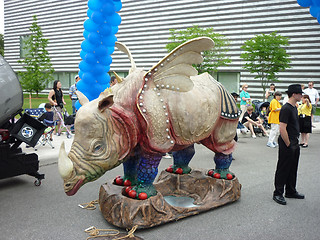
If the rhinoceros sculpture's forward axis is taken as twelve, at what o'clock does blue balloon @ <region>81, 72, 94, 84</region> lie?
The blue balloon is roughly at 4 o'clock from the rhinoceros sculpture.

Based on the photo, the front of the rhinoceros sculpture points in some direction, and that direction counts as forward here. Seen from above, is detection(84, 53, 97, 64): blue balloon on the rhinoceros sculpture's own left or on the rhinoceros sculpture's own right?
on the rhinoceros sculpture's own right

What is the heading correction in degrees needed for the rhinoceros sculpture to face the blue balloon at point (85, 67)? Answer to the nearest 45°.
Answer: approximately 135° to its right

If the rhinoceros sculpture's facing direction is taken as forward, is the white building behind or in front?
behind

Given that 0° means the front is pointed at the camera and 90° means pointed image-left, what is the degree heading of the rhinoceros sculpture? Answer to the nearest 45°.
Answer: approximately 45°

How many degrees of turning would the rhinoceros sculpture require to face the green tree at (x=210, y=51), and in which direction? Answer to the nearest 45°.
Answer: approximately 135° to its right

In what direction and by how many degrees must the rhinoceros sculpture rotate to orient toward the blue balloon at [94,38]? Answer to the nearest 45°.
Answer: approximately 135° to its right

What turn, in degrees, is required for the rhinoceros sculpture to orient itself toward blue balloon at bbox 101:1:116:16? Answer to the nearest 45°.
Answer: approximately 135° to its right

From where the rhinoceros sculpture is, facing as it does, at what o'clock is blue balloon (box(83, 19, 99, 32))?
The blue balloon is roughly at 4 o'clock from the rhinoceros sculpture.

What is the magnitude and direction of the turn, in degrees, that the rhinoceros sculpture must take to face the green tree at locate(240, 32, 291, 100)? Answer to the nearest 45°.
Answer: approximately 180°

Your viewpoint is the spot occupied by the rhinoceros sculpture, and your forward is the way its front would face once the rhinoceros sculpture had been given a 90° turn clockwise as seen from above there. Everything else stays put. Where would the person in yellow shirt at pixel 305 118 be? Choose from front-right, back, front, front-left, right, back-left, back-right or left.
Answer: right
